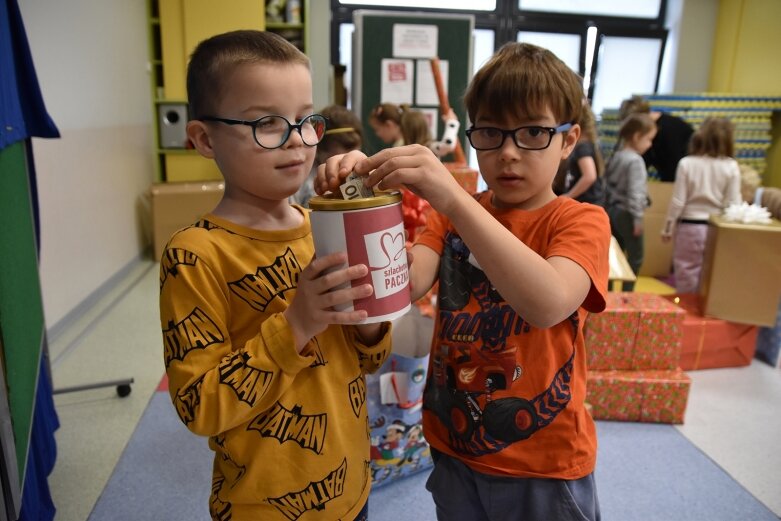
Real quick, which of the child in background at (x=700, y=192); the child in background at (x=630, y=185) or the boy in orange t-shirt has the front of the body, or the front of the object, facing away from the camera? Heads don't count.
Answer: the child in background at (x=700, y=192)

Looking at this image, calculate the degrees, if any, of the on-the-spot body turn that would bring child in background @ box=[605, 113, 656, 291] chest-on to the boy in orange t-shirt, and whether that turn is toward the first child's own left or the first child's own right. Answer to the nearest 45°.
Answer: approximately 90° to the first child's own right

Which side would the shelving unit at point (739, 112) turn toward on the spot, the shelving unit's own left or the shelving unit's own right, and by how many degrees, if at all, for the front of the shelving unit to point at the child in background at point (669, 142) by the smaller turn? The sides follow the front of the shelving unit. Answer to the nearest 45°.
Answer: approximately 45° to the shelving unit's own right

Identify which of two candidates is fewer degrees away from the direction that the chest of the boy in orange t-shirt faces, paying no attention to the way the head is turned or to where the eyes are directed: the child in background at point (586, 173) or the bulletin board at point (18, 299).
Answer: the bulletin board

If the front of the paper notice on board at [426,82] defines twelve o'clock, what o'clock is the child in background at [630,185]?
The child in background is roughly at 10 o'clock from the paper notice on board.

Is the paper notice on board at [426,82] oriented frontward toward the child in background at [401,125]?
yes

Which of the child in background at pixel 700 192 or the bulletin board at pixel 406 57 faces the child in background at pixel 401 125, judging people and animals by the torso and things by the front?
the bulletin board

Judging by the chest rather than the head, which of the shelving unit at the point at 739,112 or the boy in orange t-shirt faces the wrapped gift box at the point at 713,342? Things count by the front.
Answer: the shelving unit

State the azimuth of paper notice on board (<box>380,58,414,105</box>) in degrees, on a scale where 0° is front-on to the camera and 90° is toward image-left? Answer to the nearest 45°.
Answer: approximately 0°

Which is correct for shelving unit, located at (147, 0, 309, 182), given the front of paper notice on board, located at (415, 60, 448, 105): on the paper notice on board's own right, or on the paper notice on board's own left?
on the paper notice on board's own right

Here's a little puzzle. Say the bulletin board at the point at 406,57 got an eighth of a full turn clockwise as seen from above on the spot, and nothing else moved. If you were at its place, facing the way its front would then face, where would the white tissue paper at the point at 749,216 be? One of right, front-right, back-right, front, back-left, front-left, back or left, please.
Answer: left

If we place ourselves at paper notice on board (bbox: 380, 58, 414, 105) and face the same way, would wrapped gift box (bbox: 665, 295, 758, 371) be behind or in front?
in front
